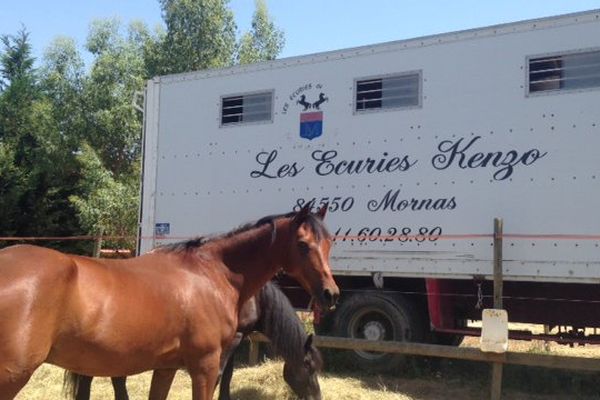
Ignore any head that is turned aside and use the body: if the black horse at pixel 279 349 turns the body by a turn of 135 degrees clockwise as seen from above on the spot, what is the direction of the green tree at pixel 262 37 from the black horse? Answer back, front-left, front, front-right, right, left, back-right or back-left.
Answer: back-right

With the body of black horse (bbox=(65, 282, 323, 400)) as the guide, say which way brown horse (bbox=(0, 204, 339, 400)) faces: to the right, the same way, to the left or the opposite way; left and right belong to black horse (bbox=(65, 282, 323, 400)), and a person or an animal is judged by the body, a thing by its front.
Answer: the same way

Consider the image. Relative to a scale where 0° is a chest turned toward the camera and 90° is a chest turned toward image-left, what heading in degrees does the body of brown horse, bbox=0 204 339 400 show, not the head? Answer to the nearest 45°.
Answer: approximately 270°

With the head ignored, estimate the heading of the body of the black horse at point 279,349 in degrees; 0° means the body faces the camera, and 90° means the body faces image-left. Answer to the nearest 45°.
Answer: approximately 270°

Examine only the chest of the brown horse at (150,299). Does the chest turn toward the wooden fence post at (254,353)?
no

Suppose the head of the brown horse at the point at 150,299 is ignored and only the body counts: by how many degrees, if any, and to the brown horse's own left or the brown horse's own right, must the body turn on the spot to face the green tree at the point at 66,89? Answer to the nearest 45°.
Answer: approximately 90° to the brown horse's own left

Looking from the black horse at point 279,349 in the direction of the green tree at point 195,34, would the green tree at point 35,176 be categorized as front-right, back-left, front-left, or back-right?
front-left

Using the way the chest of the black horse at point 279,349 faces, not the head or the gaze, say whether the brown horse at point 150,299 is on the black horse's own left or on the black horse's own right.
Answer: on the black horse's own right

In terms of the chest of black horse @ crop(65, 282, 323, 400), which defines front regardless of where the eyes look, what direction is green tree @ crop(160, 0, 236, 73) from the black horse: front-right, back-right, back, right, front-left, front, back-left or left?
left

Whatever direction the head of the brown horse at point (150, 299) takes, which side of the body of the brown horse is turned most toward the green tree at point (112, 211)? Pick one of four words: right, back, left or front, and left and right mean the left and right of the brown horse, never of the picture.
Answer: left

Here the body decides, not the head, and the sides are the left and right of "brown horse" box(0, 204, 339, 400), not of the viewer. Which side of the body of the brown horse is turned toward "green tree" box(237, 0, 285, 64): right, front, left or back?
left
